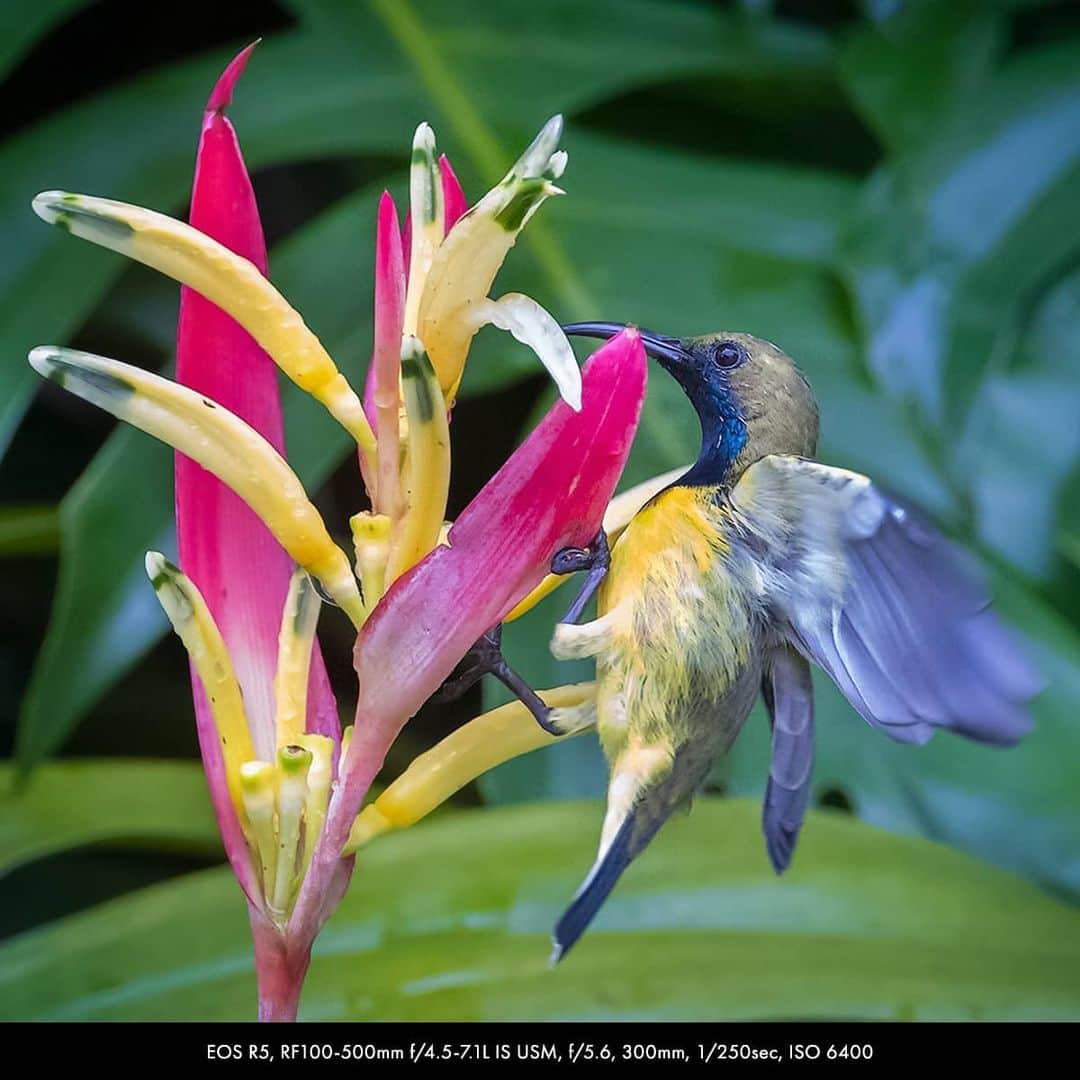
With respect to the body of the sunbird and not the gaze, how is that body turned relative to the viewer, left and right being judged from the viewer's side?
facing to the left of the viewer
